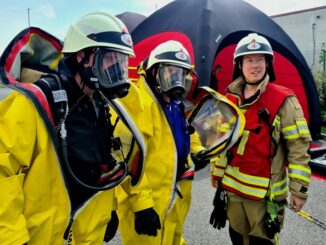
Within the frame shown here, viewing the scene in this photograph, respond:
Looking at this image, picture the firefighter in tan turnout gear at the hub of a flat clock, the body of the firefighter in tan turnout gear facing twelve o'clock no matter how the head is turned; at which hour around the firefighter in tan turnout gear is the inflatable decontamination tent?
The inflatable decontamination tent is roughly at 4 o'clock from the firefighter in tan turnout gear.

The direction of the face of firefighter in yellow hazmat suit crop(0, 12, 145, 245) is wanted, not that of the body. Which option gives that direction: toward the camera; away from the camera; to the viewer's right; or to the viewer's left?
to the viewer's right

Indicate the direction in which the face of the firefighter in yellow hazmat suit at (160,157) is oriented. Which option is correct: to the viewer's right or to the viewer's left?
to the viewer's right

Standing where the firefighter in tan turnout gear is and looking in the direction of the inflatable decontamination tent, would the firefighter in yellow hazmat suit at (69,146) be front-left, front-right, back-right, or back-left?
back-left

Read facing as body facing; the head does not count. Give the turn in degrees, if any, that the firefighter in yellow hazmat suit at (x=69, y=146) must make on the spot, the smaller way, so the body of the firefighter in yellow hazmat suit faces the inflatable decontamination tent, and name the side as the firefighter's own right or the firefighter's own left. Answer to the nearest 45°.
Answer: approximately 90° to the firefighter's own left

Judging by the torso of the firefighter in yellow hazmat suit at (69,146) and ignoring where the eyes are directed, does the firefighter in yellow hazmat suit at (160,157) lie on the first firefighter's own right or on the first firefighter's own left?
on the first firefighter's own left

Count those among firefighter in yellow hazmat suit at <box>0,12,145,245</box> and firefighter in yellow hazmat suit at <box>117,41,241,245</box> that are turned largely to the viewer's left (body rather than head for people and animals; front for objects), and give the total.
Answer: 0

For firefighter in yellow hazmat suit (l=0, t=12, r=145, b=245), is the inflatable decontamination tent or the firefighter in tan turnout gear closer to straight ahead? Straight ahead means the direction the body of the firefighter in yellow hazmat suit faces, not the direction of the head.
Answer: the firefighter in tan turnout gear

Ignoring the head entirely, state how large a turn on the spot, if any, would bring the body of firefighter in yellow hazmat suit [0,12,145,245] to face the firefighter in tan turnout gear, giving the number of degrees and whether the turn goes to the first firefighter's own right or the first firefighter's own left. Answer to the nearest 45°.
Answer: approximately 45° to the first firefighter's own left

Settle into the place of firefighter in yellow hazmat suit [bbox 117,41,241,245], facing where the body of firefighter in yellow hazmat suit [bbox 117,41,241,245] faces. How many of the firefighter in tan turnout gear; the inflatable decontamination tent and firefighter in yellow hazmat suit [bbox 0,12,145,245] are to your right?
1

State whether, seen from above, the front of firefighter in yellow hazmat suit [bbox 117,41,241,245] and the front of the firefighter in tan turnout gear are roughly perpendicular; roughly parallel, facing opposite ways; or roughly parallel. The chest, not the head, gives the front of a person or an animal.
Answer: roughly perpendicular

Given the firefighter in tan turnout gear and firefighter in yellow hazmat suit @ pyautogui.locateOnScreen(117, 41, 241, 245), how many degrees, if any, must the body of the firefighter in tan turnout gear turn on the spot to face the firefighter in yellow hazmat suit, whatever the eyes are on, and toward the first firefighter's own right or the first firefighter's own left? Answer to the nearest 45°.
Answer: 0° — they already face them

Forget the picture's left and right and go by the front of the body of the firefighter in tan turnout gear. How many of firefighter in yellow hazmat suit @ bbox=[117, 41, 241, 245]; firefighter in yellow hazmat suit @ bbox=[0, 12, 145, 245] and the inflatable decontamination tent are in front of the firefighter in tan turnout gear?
2

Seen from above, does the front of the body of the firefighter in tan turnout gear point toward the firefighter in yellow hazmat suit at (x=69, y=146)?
yes

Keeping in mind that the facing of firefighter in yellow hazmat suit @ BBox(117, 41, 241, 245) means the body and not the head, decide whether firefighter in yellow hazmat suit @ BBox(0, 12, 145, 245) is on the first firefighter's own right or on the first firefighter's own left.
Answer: on the first firefighter's own right
